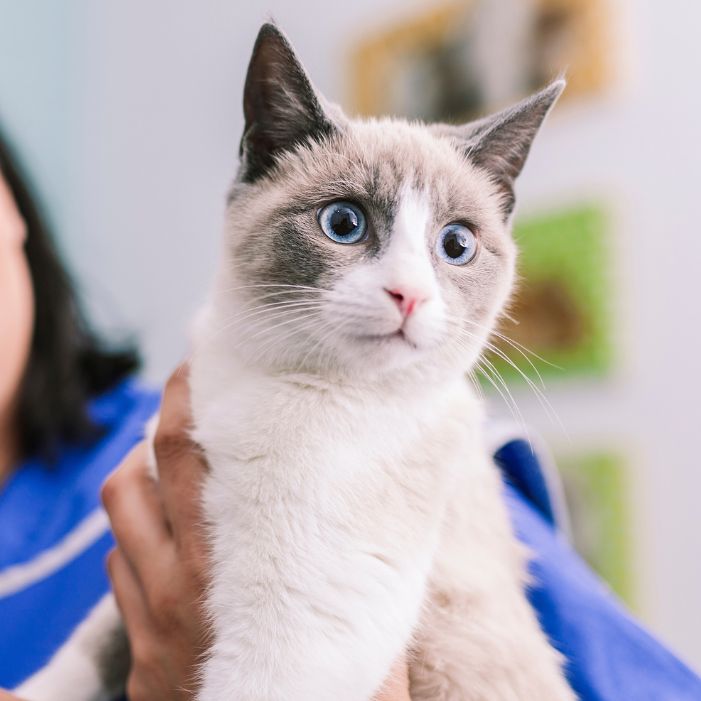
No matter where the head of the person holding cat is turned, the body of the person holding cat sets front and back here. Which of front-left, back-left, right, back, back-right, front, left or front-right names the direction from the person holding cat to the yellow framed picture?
back

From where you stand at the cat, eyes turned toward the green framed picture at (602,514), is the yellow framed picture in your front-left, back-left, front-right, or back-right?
front-left

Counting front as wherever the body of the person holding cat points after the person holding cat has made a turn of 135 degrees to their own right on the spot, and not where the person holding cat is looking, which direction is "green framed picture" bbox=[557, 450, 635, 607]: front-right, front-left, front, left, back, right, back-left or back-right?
right

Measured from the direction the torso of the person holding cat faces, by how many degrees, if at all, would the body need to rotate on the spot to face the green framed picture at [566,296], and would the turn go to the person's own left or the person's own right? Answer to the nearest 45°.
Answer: approximately 135° to the person's own left

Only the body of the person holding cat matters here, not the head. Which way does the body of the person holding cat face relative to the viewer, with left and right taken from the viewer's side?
facing the viewer
